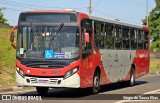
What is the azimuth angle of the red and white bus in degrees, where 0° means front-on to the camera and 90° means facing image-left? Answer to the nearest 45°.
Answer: approximately 45°
